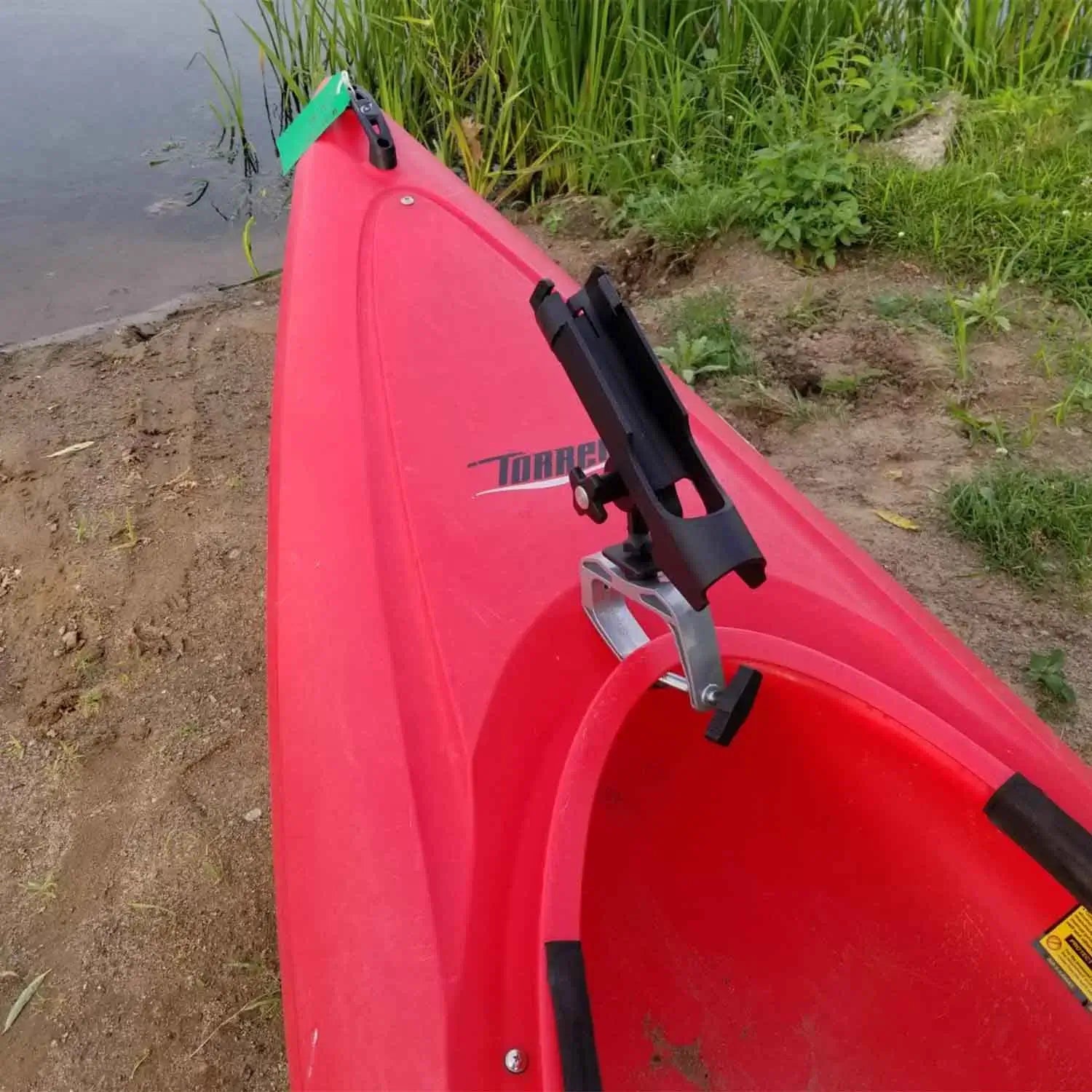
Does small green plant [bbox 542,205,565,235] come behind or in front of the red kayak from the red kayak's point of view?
in front

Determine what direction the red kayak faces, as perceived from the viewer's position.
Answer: facing away from the viewer and to the left of the viewer

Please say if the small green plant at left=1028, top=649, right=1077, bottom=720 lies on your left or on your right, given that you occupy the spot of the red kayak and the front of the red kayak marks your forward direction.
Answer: on your right

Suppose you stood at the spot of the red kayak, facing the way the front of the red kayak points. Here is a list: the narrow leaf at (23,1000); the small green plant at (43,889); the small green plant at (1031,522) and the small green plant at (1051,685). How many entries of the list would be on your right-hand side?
2

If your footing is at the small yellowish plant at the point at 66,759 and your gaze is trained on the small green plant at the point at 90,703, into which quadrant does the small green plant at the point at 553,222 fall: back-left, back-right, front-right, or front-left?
front-right

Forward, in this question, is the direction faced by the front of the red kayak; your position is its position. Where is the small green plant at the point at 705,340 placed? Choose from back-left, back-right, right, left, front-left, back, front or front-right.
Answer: front-right

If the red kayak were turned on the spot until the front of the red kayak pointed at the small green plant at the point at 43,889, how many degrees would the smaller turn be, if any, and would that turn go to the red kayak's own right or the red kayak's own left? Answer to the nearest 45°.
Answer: approximately 45° to the red kayak's own left

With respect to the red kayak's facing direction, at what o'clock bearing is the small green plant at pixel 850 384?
The small green plant is roughly at 2 o'clock from the red kayak.

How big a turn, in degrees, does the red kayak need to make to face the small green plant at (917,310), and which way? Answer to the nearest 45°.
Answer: approximately 45° to its right

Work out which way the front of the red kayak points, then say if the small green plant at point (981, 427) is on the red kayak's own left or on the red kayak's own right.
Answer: on the red kayak's own right
